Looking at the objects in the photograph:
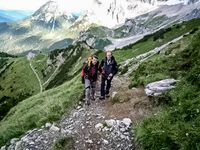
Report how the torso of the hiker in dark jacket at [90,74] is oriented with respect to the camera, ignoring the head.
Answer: toward the camera

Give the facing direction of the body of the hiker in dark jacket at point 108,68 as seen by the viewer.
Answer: toward the camera

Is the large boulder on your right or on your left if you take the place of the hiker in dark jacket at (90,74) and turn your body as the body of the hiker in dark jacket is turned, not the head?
on your left

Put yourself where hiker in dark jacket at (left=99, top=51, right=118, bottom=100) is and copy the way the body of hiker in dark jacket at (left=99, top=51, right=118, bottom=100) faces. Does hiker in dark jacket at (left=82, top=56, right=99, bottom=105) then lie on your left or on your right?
on your right

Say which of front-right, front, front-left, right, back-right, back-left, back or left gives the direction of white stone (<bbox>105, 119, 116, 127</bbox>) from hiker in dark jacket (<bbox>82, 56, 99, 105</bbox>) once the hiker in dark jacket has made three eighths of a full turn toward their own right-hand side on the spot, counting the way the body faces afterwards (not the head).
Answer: back-left

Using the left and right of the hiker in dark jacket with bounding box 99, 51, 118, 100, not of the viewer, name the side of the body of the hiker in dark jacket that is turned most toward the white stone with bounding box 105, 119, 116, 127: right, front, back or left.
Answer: front

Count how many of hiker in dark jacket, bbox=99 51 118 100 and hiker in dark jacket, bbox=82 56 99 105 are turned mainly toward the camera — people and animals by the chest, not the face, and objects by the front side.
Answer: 2

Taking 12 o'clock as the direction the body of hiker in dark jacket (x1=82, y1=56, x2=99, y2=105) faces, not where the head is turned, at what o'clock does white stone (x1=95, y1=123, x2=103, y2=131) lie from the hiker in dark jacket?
The white stone is roughly at 12 o'clock from the hiker in dark jacket.

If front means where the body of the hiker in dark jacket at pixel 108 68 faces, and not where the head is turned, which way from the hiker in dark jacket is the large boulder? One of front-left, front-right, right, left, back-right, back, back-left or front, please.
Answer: front-left

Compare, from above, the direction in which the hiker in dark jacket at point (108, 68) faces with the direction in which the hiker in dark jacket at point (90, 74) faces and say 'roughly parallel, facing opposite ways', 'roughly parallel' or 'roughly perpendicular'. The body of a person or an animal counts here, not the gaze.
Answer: roughly parallel

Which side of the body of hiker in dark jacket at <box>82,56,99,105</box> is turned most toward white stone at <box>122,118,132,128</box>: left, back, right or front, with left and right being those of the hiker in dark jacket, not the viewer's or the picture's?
front

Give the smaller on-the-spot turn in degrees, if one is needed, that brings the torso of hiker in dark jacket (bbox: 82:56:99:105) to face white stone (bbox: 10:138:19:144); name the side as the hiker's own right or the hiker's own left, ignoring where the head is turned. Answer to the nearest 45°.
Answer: approximately 45° to the hiker's own right

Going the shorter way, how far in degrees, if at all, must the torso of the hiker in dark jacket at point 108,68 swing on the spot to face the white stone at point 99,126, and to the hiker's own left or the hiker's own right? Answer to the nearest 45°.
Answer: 0° — they already face it
